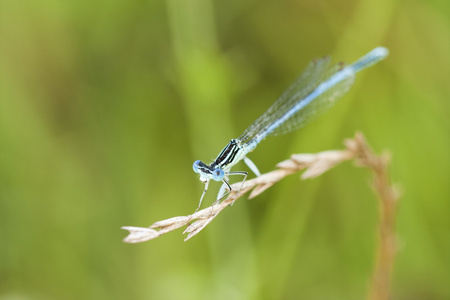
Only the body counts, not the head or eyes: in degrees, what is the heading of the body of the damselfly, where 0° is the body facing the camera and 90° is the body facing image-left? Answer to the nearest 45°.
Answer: approximately 45°
